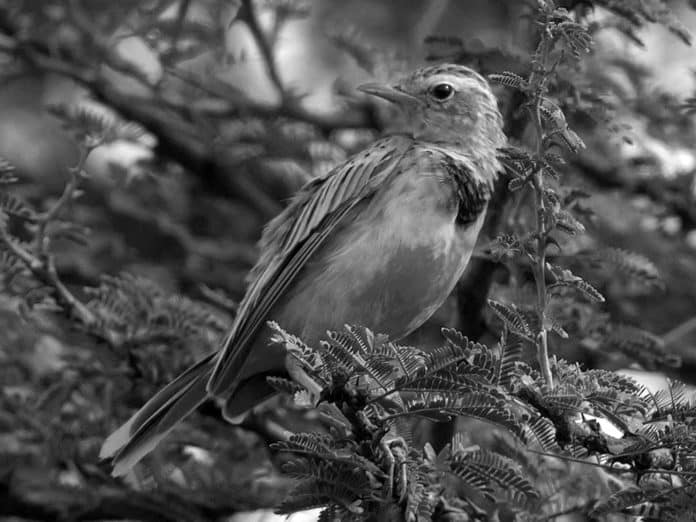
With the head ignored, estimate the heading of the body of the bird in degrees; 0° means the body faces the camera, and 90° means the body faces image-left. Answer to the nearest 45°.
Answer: approximately 270°

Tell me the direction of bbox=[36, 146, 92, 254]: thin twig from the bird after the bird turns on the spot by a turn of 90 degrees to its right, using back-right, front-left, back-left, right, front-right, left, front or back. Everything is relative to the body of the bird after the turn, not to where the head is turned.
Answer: right

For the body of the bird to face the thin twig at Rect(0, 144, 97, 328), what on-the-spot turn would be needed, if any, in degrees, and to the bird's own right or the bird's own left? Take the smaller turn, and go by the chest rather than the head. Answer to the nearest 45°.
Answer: approximately 180°

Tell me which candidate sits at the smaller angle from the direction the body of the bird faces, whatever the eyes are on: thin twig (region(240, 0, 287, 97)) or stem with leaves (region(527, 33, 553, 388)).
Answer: the stem with leaves

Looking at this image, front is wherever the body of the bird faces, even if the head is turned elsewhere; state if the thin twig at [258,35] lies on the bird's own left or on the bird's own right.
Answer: on the bird's own left
